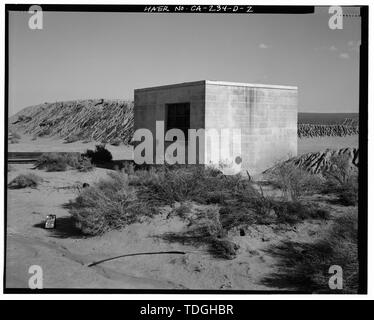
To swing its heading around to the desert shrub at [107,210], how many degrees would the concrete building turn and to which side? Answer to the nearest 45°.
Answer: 0° — it already faces it

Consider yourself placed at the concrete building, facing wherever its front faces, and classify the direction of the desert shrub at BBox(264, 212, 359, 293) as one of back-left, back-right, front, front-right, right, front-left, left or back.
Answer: front-left

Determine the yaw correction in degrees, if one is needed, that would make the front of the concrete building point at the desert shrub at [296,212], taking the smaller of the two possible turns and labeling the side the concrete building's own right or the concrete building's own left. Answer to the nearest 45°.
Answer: approximately 45° to the concrete building's own left

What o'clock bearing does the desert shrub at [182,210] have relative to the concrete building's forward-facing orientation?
The desert shrub is roughly at 11 o'clock from the concrete building.

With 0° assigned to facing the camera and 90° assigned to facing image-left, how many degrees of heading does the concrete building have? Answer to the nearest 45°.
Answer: approximately 45°

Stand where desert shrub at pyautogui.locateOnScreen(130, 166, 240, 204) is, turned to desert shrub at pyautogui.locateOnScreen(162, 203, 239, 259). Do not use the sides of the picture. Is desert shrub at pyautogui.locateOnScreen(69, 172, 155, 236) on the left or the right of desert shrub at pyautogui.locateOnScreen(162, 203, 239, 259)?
right
